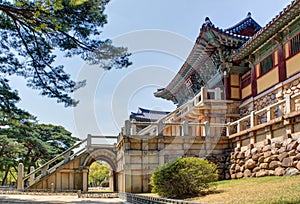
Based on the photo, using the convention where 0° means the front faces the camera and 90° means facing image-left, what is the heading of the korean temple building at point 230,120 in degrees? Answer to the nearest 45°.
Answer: approximately 90°
